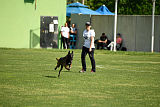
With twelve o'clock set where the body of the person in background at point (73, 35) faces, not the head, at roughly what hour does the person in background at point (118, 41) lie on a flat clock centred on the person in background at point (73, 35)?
the person in background at point (118, 41) is roughly at 10 o'clock from the person in background at point (73, 35).

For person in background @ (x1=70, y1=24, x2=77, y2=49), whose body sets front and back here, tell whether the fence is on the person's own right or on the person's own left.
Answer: on the person's own left

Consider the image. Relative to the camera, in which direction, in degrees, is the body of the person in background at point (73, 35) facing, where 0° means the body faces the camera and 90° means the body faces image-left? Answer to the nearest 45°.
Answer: approximately 0°
